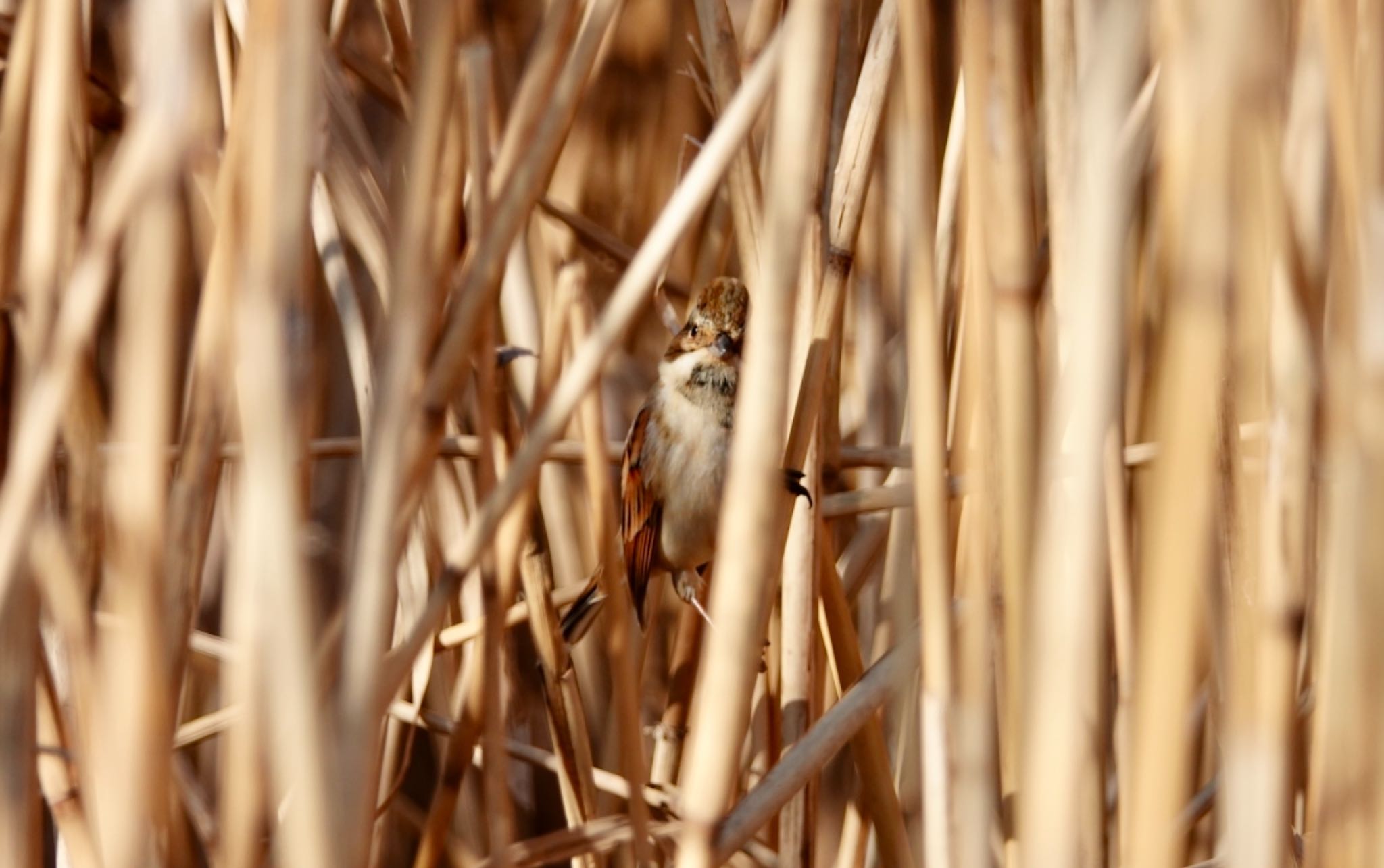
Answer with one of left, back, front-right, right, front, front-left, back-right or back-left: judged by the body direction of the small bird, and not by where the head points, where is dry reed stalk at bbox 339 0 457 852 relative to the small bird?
front-right

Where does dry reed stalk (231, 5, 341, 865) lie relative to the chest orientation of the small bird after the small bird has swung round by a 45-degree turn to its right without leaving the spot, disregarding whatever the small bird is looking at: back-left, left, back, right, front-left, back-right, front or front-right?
front

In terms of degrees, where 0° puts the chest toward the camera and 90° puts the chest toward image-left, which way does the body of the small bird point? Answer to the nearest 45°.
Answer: approximately 315°
